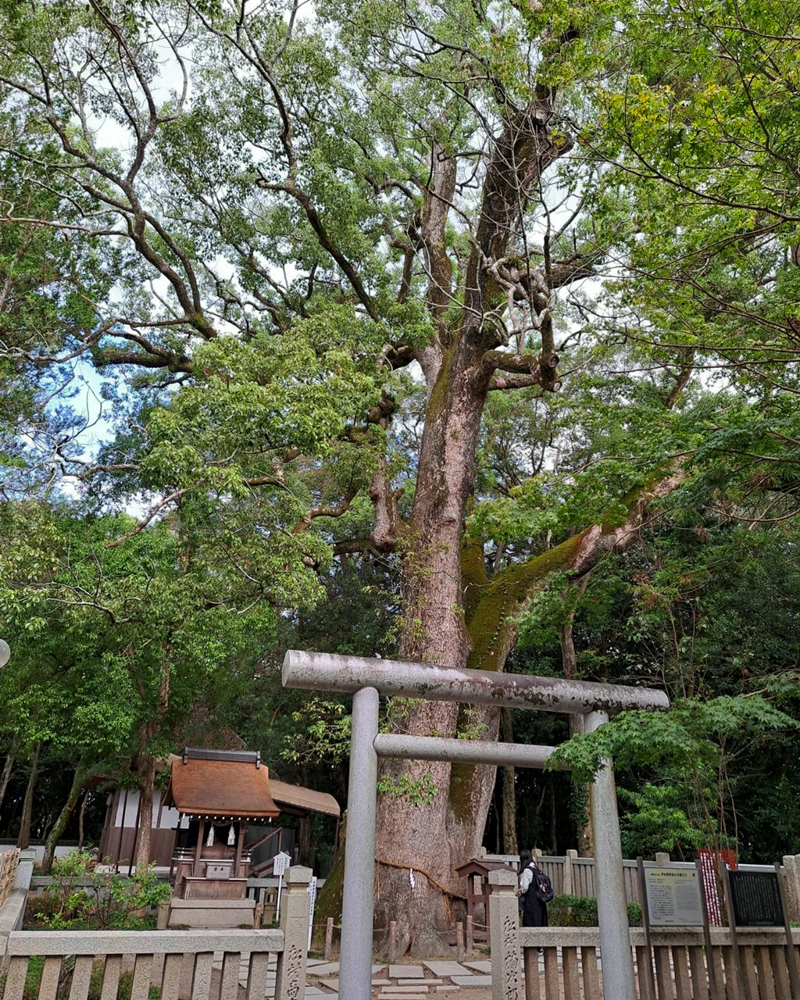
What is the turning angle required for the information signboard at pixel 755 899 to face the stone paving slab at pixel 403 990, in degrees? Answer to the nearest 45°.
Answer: approximately 90° to its right

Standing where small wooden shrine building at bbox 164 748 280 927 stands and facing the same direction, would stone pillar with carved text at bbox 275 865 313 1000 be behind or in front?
in front

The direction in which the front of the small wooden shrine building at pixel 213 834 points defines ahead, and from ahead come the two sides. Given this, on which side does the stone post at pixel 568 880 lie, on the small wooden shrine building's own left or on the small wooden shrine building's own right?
on the small wooden shrine building's own left

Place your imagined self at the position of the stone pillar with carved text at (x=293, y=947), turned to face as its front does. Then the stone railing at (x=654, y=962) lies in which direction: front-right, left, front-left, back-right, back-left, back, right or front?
left

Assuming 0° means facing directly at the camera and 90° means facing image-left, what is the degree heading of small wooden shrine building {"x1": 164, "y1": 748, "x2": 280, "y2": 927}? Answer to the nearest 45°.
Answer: approximately 0°

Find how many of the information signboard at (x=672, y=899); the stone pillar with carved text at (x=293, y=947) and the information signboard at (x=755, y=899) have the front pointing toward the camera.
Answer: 3

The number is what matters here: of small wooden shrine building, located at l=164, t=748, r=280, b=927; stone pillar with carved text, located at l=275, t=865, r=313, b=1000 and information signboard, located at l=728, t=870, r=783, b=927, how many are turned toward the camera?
3

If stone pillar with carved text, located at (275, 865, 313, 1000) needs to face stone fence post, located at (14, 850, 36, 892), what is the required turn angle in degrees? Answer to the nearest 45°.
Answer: approximately 135° to its right

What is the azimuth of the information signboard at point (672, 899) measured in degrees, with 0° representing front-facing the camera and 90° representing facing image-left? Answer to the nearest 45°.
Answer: approximately 0°

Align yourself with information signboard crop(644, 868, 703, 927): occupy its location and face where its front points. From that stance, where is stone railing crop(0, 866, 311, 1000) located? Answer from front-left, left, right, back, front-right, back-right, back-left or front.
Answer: front-right
